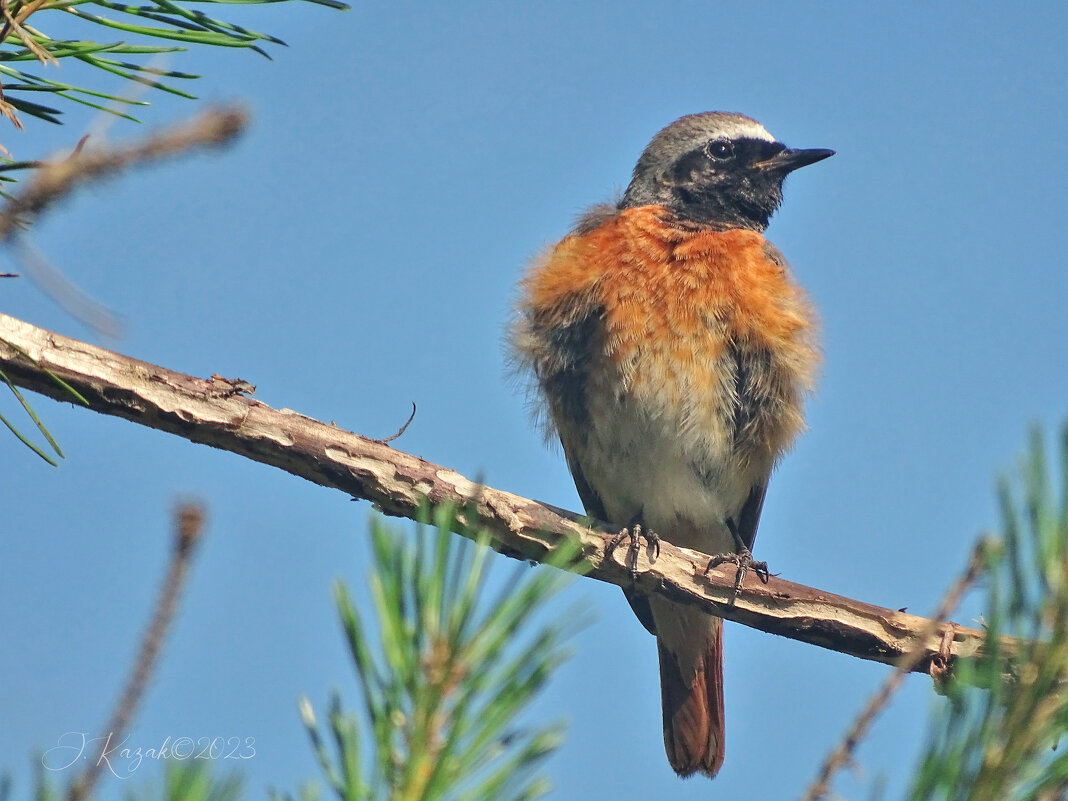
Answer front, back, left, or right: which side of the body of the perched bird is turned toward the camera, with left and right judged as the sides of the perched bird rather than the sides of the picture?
front

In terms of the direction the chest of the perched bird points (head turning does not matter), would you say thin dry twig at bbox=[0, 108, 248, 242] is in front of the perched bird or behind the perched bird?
in front

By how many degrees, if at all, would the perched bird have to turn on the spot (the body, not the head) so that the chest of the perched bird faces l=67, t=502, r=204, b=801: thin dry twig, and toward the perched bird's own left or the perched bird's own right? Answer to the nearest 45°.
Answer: approximately 90° to the perched bird's own right

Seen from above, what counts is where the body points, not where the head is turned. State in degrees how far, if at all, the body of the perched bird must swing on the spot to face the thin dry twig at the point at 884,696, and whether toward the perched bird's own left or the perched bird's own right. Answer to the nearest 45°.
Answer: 0° — it already faces it
